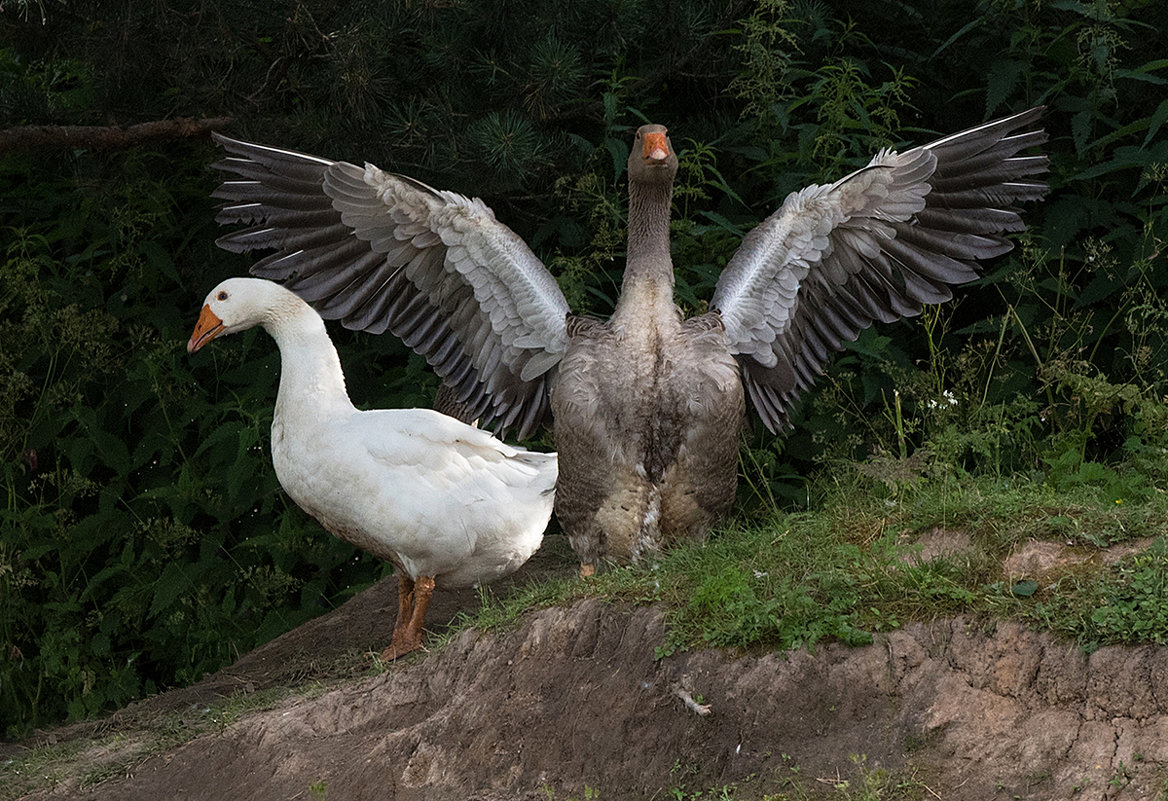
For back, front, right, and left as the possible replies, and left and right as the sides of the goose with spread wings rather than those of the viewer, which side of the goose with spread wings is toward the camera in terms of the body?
front

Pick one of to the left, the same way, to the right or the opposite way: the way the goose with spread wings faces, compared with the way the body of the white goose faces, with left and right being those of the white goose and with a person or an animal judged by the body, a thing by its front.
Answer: to the left

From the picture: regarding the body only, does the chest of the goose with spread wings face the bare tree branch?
no

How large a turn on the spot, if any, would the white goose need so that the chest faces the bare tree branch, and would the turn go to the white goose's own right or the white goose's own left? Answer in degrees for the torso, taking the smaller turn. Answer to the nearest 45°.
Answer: approximately 45° to the white goose's own right

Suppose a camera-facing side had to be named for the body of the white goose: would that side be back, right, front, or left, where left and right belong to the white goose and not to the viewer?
left
